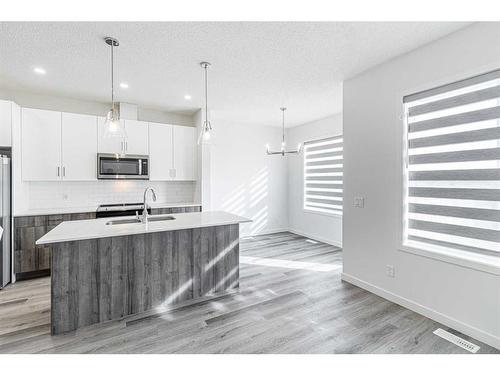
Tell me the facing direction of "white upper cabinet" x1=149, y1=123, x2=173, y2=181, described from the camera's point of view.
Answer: facing the viewer

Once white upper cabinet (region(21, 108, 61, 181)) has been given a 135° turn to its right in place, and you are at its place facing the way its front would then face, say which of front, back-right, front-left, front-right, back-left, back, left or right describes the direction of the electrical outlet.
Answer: back

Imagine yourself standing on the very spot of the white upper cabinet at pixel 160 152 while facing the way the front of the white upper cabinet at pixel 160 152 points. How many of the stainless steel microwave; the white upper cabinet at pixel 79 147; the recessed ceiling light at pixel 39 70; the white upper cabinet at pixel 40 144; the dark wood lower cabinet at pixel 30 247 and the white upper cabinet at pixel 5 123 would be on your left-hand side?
0

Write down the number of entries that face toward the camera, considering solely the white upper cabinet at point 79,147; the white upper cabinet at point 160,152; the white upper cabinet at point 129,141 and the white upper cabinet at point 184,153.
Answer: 4

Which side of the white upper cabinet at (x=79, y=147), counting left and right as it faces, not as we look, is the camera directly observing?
front

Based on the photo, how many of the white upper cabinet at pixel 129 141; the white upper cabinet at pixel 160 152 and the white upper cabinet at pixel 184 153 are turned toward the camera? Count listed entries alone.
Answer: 3

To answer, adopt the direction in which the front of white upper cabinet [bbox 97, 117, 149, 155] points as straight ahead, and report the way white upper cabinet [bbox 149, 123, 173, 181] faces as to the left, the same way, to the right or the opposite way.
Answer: the same way

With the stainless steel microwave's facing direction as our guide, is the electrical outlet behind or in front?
in front

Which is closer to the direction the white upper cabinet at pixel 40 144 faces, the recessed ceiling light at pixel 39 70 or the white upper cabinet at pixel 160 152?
the recessed ceiling light

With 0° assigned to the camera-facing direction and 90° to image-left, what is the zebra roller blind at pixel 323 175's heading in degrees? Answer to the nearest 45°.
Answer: approximately 45°

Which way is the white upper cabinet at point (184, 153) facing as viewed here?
toward the camera

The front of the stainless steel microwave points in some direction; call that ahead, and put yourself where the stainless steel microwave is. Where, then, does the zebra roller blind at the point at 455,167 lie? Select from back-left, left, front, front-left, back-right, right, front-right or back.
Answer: front-left

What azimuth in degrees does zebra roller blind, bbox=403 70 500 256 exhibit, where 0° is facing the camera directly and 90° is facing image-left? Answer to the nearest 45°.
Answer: approximately 45°

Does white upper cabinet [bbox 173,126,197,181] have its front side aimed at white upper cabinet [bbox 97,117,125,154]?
no
